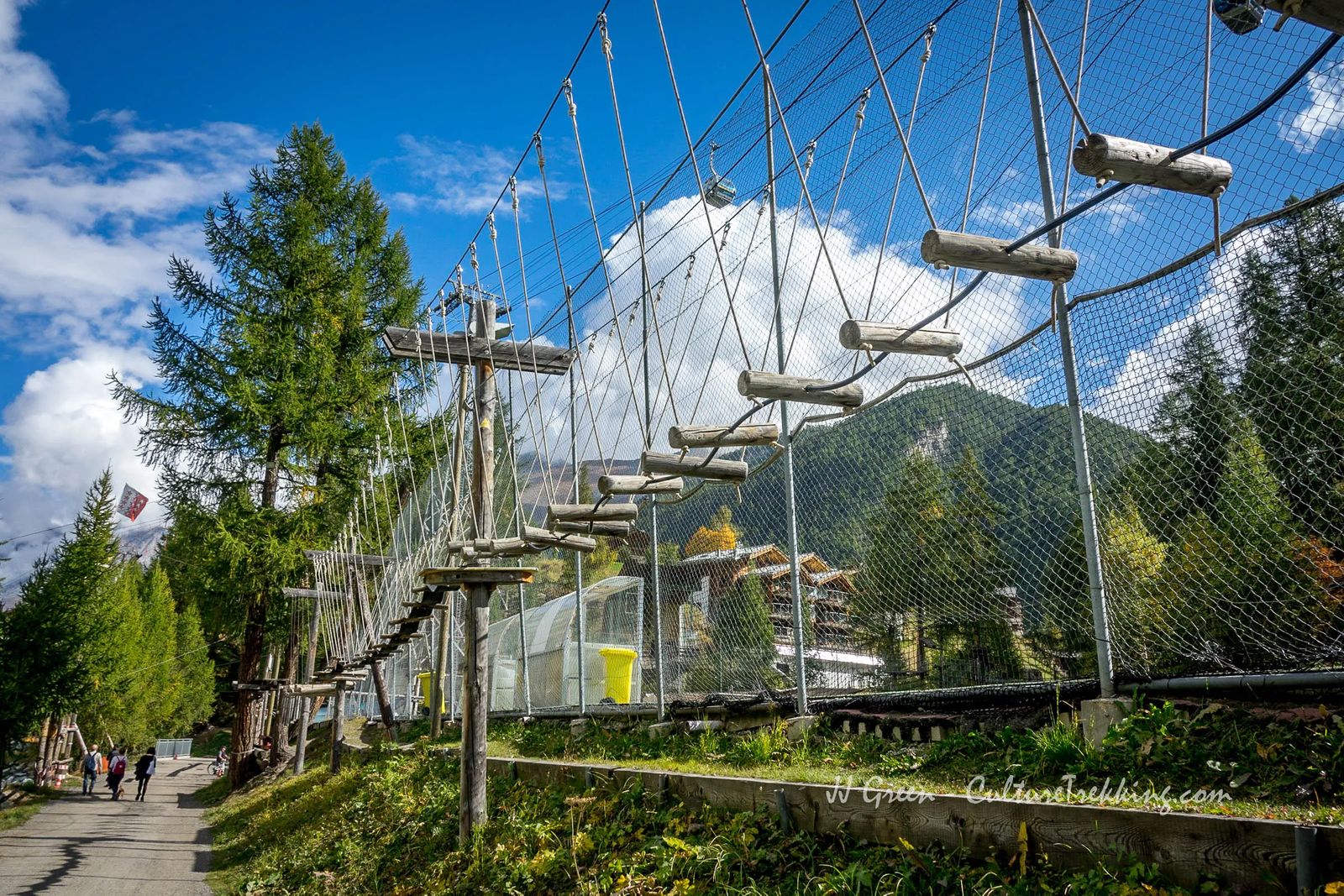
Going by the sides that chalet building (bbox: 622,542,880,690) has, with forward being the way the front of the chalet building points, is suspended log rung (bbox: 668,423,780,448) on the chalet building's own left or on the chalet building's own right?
on the chalet building's own right

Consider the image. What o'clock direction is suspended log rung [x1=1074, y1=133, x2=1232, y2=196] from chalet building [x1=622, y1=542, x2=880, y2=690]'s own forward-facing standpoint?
The suspended log rung is roughly at 1 o'clock from the chalet building.

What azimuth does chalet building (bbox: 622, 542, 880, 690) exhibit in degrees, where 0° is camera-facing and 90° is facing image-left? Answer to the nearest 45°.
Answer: approximately 315°

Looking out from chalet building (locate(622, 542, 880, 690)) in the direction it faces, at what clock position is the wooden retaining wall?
The wooden retaining wall is roughly at 1 o'clock from the chalet building.
